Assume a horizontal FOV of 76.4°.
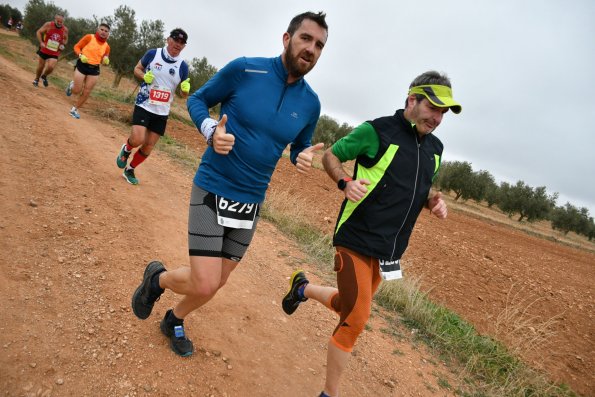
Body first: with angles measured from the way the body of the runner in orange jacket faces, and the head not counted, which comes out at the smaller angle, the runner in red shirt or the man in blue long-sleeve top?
the man in blue long-sleeve top

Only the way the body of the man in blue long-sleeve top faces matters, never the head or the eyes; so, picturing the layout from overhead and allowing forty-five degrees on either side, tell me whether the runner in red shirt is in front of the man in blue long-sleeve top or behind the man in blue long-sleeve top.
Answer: behind

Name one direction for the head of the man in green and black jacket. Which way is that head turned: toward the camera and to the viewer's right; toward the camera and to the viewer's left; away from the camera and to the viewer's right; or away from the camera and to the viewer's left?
toward the camera and to the viewer's right

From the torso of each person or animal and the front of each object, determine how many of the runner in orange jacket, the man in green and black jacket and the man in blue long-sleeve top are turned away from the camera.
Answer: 0

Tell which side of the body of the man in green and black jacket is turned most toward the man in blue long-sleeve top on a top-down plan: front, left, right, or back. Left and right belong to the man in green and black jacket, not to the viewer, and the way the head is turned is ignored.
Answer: right

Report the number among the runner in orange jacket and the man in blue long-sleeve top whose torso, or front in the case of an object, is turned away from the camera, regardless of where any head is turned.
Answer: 0

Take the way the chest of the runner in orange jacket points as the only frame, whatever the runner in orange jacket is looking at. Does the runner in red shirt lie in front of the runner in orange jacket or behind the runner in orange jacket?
behind

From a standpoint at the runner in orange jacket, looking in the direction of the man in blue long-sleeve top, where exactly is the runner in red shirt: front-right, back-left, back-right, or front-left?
back-right

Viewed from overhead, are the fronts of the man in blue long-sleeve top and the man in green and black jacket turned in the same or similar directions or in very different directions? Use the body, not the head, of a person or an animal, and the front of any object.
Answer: same or similar directions

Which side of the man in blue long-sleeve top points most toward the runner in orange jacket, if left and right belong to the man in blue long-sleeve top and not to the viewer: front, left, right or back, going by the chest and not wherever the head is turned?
back

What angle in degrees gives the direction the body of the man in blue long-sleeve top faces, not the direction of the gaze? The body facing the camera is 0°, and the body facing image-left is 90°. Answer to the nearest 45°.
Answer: approximately 315°

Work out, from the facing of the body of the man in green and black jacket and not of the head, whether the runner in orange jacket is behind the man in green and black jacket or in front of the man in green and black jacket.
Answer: behind

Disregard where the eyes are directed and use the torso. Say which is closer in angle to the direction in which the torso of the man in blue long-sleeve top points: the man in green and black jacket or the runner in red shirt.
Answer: the man in green and black jacket

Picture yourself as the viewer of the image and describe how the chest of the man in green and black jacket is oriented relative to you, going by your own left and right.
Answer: facing the viewer and to the right of the viewer

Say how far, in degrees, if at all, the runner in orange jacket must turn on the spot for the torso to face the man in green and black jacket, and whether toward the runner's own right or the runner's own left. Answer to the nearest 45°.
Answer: approximately 45° to the runner's own right
